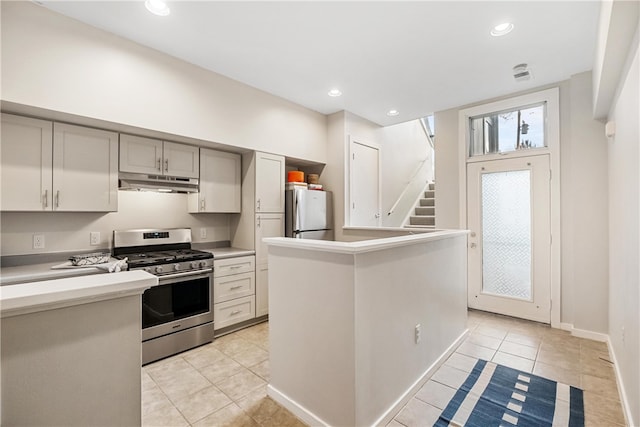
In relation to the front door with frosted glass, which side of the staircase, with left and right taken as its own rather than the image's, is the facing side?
left

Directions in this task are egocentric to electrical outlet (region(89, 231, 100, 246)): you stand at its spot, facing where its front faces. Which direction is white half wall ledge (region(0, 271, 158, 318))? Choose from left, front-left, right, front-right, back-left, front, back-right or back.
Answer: front-right

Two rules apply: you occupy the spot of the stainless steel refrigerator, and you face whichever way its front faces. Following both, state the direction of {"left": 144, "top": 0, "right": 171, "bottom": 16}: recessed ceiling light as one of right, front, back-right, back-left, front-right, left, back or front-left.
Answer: right

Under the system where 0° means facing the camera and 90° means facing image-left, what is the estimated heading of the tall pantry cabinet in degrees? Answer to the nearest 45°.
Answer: approximately 315°

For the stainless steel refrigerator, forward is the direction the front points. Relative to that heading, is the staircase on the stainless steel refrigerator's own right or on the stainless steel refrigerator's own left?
on the stainless steel refrigerator's own left

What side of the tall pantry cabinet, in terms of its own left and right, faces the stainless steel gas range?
right
